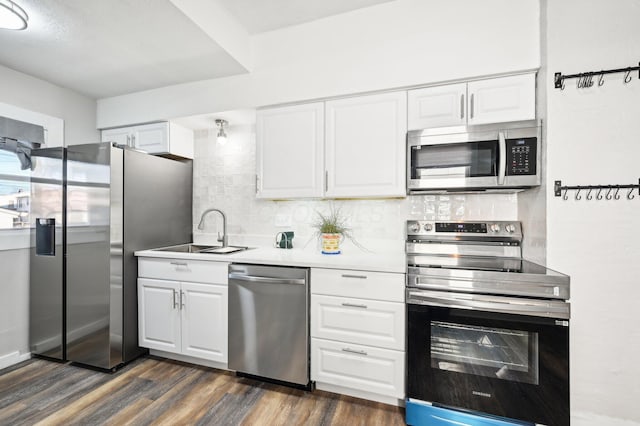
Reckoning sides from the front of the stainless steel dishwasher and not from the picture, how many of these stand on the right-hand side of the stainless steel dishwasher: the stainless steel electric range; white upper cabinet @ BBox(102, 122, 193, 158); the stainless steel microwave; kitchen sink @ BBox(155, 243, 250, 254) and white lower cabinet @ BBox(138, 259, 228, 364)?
3

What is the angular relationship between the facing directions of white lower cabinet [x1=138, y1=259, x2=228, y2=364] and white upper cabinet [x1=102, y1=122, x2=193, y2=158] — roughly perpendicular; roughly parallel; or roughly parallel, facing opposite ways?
roughly parallel

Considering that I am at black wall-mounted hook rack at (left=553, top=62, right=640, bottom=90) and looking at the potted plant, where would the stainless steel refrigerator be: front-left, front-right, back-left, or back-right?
front-left

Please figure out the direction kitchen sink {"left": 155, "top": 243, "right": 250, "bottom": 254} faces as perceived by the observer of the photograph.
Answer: facing the viewer and to the left of the viewer

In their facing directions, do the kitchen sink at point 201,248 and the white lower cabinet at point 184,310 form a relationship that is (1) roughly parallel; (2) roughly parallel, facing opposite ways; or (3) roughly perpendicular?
roughly parallel

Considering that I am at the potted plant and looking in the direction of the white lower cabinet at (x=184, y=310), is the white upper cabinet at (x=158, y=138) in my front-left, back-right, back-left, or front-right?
front-right

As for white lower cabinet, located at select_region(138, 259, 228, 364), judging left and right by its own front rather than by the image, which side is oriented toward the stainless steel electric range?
left

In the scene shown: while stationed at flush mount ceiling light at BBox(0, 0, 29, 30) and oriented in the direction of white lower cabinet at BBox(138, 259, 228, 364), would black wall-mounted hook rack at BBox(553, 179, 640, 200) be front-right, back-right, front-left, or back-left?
front-right

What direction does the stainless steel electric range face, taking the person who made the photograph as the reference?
facing the viewer

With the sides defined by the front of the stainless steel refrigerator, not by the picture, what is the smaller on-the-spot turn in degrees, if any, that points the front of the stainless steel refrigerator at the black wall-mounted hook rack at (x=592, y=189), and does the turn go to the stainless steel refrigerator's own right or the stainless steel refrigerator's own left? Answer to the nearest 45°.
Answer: approximately 90° to the stainless steel refrigerator's own left

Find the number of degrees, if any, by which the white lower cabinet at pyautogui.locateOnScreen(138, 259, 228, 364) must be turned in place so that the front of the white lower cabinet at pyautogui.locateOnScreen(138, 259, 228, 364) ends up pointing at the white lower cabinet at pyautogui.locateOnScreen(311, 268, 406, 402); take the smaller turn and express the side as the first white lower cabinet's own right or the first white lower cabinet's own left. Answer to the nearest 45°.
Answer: approximately 90° to the first white lower cabinet's own left

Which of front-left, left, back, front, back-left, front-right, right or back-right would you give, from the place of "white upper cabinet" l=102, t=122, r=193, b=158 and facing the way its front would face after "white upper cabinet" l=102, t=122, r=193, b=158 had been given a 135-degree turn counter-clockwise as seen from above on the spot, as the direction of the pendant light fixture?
front-right

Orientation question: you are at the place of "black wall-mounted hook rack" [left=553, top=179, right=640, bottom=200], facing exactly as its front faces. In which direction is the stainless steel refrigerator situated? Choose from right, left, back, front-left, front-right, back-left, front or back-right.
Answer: front-right

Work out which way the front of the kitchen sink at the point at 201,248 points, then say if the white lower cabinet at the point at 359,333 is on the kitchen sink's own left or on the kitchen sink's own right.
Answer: on the kitchen sink's own left

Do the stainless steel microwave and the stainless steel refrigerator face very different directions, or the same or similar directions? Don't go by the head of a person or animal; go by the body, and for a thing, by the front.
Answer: same or similar directions

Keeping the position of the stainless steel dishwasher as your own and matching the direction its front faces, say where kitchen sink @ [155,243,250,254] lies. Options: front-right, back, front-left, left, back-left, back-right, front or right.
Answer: right
